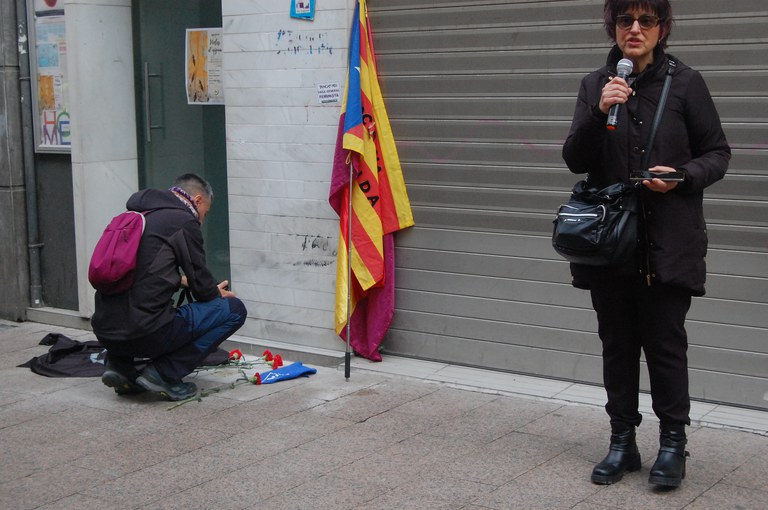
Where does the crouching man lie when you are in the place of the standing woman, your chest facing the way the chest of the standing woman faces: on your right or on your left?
on your right

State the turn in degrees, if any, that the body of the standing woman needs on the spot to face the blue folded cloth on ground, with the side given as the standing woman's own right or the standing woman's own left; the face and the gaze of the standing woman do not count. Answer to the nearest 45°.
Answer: approximately 135° to the standing woman's own right

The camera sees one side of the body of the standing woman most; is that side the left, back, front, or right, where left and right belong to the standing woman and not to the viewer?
front

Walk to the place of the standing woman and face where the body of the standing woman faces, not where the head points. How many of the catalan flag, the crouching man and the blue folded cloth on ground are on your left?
0

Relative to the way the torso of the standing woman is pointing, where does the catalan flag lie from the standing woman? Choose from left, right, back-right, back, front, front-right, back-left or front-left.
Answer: back-right
